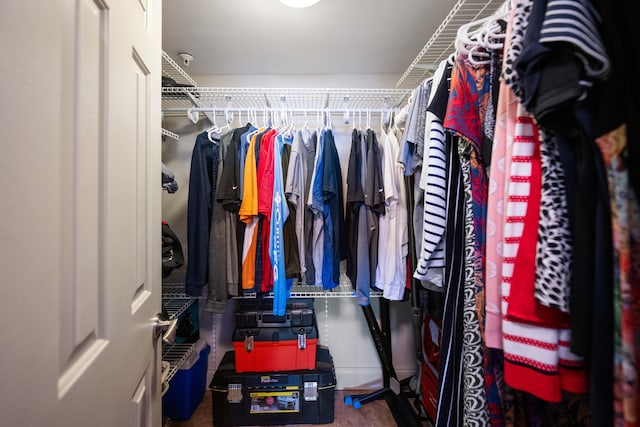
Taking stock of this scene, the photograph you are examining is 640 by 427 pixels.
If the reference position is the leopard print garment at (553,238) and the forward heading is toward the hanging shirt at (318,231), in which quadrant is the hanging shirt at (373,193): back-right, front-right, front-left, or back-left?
front-right

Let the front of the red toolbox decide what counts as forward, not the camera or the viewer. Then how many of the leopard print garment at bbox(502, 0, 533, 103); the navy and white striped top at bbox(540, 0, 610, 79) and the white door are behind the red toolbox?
0

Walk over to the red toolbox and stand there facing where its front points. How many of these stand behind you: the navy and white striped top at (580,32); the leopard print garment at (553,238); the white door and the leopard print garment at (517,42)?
0

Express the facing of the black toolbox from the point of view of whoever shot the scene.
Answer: facing the viewer

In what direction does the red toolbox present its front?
toward the camera

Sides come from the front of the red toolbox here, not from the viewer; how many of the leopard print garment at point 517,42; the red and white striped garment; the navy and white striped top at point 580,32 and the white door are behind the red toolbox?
0
